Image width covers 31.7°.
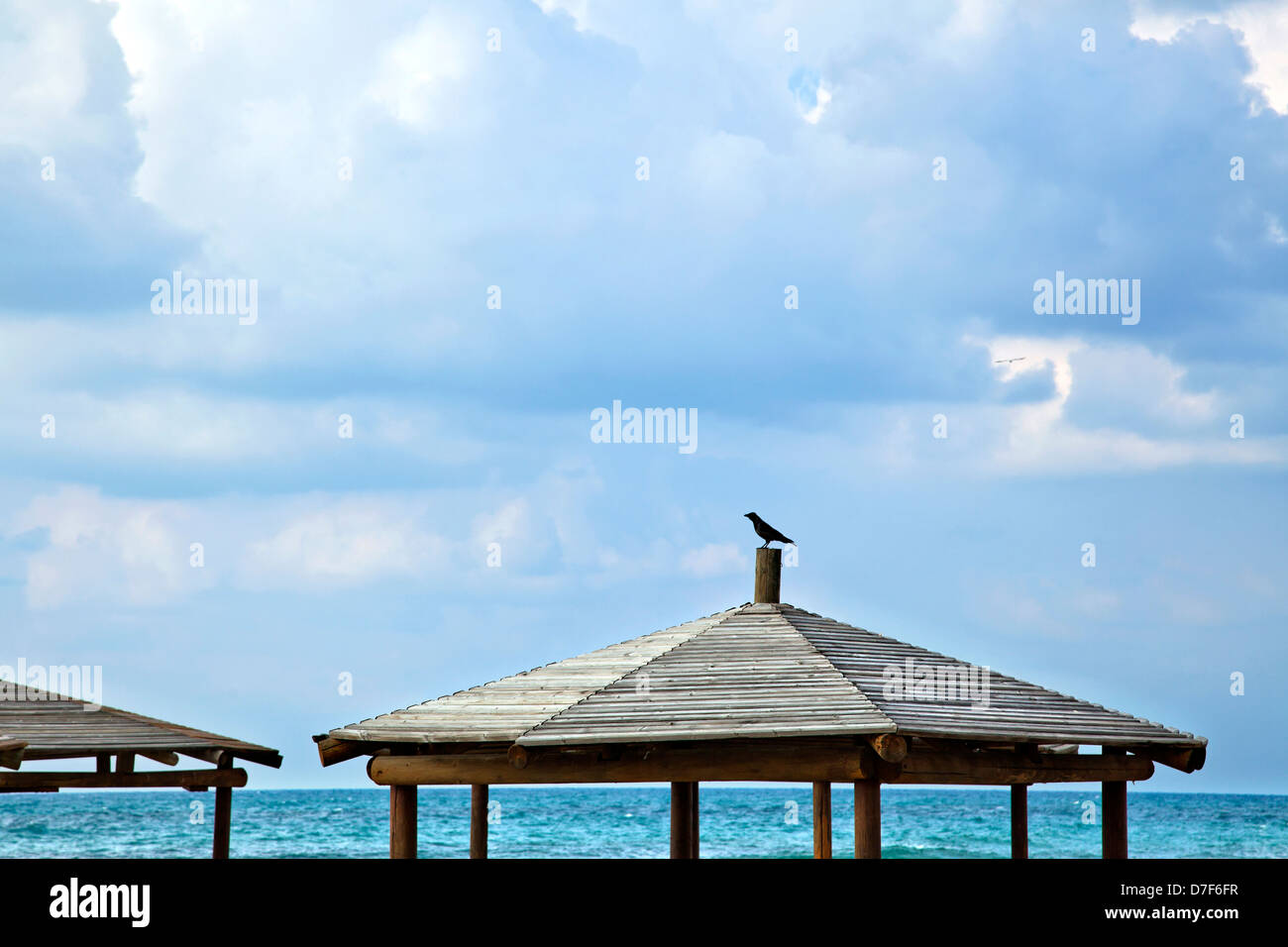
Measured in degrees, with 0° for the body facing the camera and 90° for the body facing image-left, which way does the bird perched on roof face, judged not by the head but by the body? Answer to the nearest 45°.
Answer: approximately 90°

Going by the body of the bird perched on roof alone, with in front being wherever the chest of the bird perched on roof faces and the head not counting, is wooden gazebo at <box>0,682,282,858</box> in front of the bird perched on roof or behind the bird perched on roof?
in front
